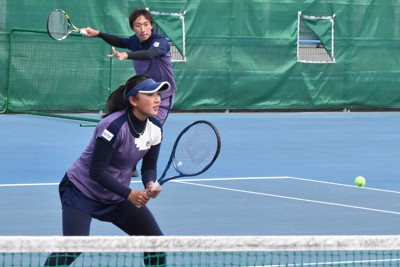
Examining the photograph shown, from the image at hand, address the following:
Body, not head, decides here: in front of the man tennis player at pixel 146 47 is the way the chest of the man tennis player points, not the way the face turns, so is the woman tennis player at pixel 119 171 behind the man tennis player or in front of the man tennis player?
in front

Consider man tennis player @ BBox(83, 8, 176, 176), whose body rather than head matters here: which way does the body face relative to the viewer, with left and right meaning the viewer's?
facing the viewer and to the left of the viewer

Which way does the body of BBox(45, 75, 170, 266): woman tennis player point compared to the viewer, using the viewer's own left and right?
facing the viewer and to the right of the viewer

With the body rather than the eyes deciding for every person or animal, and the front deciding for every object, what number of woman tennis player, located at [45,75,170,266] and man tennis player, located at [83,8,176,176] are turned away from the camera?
0

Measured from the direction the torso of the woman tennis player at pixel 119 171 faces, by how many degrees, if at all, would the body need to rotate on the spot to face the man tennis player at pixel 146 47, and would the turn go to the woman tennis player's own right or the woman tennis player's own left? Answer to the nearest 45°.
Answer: approximately 135° to the woman tennis player's own left

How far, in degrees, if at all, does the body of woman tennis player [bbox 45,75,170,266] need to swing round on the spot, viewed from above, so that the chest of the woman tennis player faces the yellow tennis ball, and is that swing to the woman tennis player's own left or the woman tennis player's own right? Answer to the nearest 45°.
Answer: approximately 90° to the woman tennis player's own left
